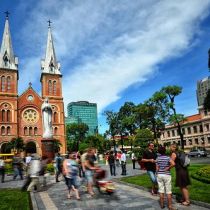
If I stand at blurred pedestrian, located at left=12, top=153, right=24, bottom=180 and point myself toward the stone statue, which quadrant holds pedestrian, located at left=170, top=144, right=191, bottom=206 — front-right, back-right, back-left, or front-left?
back-right

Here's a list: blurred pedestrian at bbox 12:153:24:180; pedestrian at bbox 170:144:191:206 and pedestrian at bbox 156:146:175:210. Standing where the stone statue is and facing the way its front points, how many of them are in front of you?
3

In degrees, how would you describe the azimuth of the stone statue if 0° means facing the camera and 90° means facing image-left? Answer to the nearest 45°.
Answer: approximately 0°

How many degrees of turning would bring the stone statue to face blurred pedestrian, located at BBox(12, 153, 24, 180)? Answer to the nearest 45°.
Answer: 0° — it already faces them

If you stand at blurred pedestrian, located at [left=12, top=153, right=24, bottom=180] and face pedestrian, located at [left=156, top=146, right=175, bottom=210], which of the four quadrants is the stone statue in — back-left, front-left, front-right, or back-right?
back-left
